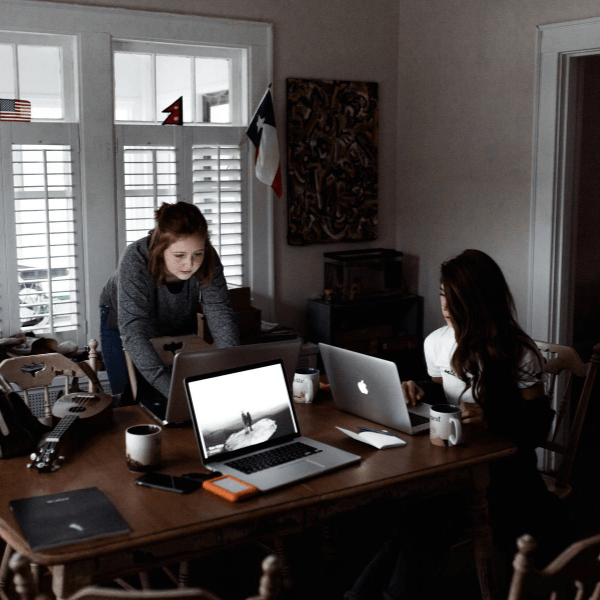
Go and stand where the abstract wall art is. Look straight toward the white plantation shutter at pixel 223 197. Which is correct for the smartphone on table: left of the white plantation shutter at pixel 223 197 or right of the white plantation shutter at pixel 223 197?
left

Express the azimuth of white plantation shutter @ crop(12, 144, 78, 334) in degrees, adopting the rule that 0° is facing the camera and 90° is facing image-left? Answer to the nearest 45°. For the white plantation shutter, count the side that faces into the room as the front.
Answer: approximately 0°

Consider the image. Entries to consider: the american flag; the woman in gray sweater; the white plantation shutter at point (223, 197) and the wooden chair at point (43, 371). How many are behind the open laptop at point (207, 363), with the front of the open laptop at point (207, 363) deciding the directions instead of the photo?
0

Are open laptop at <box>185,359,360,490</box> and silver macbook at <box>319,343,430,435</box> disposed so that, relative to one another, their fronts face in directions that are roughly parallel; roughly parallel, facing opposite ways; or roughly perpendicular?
roughly perpendicular

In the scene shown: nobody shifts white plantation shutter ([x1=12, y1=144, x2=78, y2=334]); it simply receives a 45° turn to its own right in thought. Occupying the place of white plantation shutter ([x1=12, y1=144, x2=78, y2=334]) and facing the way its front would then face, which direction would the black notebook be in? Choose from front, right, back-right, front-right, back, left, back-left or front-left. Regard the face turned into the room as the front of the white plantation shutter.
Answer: front-left

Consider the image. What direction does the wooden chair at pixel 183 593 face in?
away from the camera

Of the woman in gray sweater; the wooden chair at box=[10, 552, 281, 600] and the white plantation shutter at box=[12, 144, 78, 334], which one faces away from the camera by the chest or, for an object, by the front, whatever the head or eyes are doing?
the wooden chair

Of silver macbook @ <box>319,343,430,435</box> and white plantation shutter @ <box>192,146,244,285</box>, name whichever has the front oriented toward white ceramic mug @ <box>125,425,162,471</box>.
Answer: the white plantation shutter

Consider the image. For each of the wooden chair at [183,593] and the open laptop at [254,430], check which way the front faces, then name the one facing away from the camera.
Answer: the wooden chair

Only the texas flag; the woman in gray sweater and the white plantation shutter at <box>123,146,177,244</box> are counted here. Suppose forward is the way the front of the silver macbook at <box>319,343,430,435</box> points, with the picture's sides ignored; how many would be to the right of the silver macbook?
0

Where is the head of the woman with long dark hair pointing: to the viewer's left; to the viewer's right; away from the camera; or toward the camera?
to the viewer's left

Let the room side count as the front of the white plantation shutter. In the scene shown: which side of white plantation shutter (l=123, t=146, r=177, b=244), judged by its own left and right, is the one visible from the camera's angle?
front

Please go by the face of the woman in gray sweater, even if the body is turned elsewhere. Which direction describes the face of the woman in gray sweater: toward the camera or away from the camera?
toward the camera

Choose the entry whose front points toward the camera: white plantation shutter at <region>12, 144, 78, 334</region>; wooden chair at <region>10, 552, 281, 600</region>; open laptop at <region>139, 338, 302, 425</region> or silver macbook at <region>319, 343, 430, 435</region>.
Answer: the white plantation shutter

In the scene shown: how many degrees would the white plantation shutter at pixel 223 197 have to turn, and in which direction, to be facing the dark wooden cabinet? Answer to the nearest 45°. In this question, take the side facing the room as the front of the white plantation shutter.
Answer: approximately 90° to its left

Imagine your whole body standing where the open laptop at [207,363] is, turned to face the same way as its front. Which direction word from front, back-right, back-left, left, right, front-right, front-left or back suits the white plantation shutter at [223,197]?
front-right

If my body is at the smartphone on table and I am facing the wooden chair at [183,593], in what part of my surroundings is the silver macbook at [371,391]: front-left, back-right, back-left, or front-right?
back-left

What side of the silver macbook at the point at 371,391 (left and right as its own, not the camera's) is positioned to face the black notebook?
back

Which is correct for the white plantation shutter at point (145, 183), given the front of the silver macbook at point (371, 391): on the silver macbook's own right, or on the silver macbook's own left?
on the silver macbook's own left

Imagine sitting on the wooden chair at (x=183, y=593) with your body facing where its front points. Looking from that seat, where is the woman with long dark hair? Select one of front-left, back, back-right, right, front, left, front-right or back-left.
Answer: front-right

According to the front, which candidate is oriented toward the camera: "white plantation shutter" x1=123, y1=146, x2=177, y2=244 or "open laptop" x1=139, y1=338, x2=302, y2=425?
the white plantation shutter
